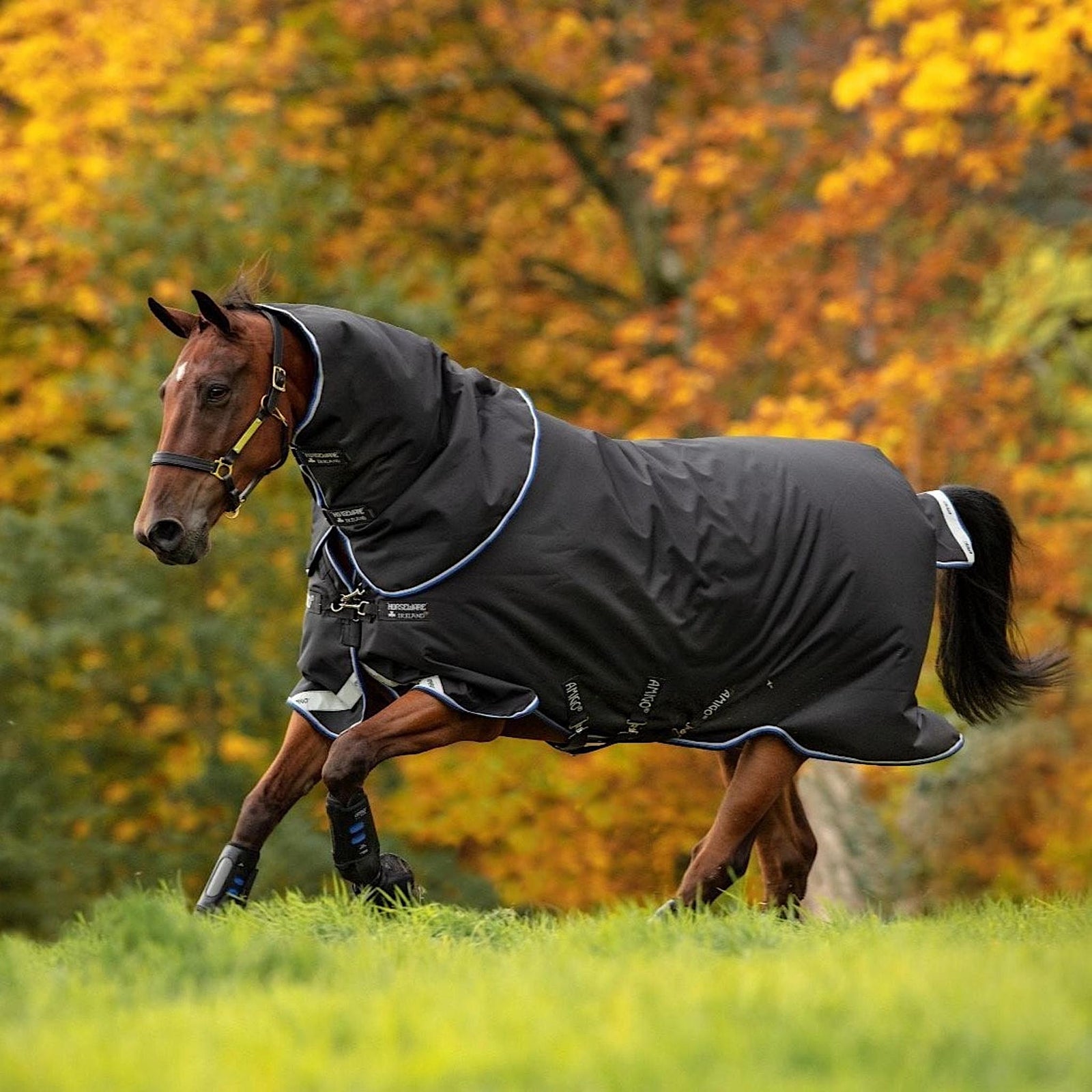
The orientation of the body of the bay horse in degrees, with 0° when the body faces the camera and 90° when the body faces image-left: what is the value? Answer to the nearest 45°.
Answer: approximately 90°

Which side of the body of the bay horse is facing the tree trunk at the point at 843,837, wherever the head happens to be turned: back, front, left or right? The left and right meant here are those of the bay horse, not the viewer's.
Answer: right
